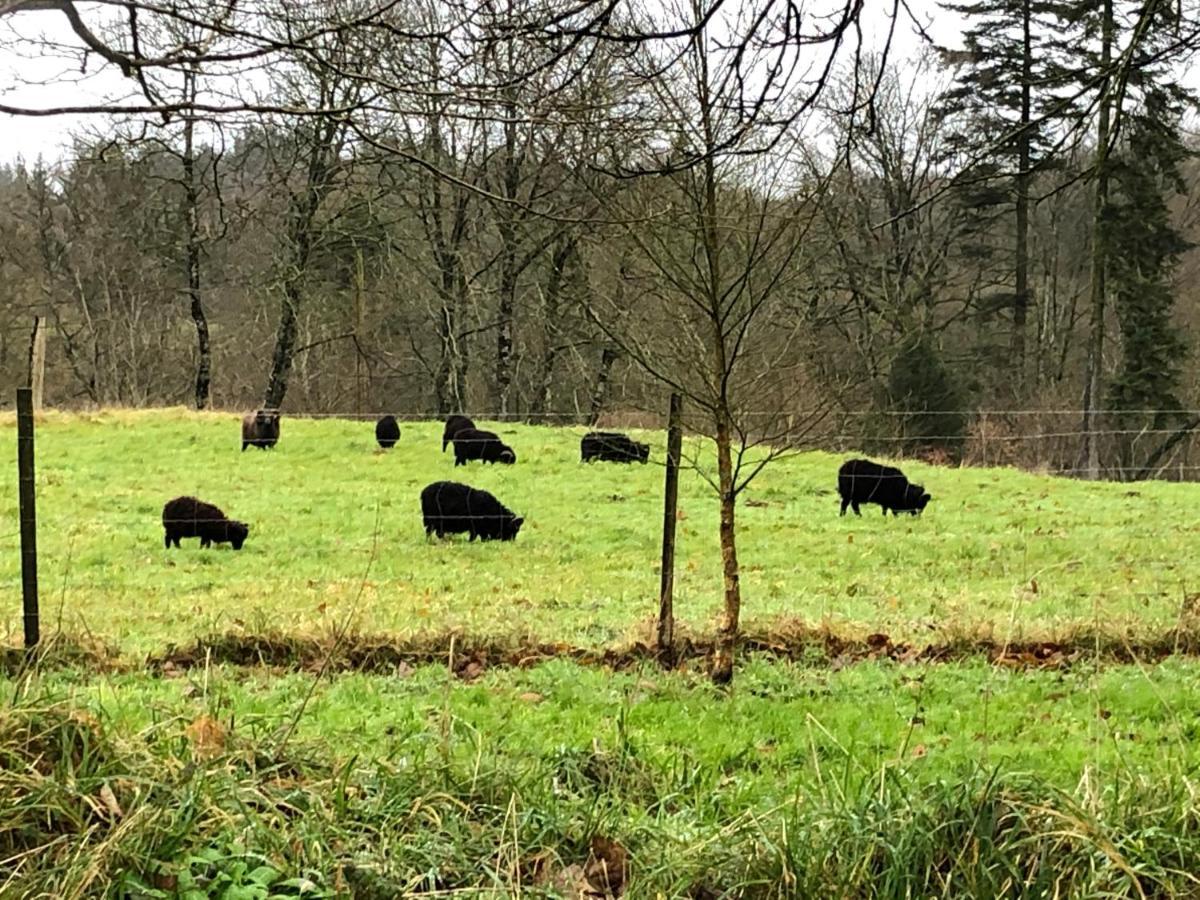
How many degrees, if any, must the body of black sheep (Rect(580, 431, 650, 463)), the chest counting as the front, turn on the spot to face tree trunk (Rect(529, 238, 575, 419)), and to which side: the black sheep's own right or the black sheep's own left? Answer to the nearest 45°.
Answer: approximately 90° to the black sheep's own left

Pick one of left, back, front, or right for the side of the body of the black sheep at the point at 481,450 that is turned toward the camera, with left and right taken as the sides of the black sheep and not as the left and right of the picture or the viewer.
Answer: right

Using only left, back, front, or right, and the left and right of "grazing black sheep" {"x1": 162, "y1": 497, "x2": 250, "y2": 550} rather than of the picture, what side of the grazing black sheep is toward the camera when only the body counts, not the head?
right

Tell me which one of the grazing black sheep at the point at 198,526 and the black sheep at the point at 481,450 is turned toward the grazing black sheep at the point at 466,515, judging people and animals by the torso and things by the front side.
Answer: the grazing black sheep at the point at 198,526

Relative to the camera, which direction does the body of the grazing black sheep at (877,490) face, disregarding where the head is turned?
to the viewer's right

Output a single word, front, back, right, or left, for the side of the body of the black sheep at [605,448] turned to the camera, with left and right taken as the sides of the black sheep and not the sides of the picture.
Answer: right

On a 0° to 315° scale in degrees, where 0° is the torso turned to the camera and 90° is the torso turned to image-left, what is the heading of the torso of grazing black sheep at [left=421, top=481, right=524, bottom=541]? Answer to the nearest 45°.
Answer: approximately 270°

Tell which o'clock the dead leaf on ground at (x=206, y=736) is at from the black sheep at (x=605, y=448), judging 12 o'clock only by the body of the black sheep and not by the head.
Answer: The dead leaf on ground is roughly at 3 o'clock from the black sheep.

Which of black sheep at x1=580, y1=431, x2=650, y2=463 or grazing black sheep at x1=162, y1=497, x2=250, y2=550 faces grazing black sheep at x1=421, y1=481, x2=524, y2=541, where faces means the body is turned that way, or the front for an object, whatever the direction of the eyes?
grazing black sheep at x1=162, y1=497, x2=250, y2=550

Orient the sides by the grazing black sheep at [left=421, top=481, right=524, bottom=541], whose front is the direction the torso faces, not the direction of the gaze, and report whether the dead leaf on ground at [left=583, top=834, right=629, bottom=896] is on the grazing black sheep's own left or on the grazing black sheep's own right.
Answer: on the grazing black sheep's own right
